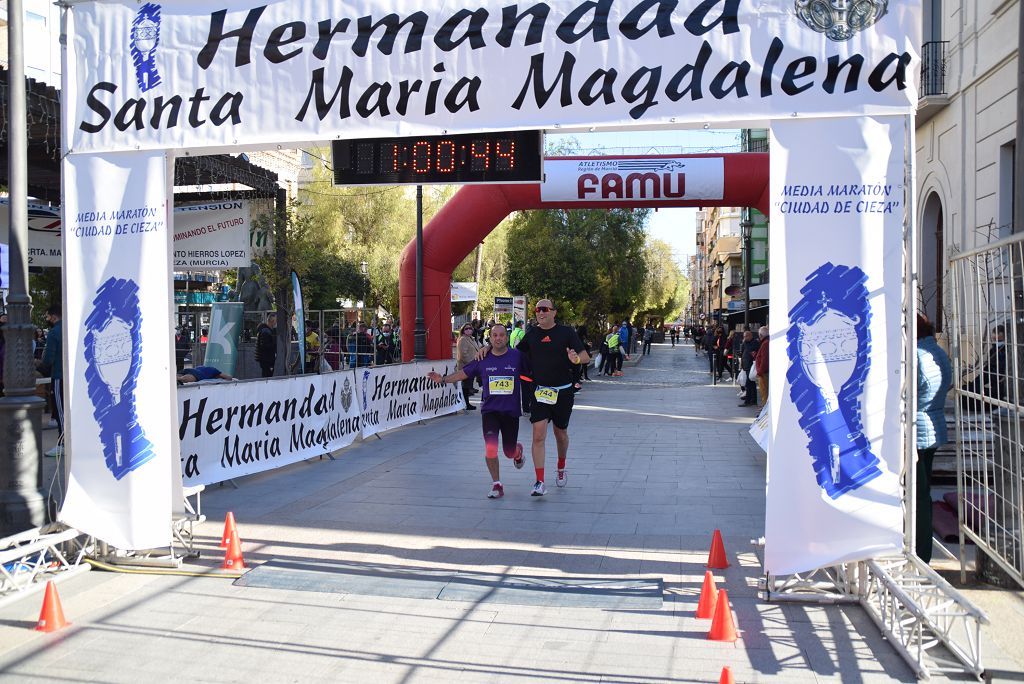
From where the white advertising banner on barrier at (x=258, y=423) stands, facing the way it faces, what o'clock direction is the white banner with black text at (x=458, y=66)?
The white banner with black text is roughly at 1 o'clock from the white advertising banner on barrier.

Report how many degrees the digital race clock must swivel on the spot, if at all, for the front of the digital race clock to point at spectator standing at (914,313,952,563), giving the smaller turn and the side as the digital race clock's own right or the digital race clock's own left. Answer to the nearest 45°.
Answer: approximately 90° to the digital race clock's own left

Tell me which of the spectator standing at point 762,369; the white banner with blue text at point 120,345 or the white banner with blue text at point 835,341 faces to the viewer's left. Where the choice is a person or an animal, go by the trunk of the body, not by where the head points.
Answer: the spectator standing

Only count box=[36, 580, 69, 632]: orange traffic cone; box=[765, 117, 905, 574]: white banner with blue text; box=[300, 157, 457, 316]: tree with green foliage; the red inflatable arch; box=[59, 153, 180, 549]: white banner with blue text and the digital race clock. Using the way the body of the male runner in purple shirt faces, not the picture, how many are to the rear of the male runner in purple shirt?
2

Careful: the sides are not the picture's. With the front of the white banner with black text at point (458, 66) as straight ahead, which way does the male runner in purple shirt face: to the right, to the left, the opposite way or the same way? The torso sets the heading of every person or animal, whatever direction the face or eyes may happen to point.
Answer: the same way

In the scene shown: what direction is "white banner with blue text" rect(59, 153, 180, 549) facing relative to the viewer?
toward the camera

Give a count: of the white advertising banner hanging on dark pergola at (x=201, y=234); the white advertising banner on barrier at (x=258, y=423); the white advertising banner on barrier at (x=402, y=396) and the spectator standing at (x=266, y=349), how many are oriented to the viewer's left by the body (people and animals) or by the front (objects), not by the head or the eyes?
0

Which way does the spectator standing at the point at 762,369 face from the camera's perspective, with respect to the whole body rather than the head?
to the viewer's left

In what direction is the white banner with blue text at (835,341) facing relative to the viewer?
toward the camera

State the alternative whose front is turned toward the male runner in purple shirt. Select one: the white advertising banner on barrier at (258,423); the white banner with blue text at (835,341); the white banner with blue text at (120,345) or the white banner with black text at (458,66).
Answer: the white advertising banner on barrier

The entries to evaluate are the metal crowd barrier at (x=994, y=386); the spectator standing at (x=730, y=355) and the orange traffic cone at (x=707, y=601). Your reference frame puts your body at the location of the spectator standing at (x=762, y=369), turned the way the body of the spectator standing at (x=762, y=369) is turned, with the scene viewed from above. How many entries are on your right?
1

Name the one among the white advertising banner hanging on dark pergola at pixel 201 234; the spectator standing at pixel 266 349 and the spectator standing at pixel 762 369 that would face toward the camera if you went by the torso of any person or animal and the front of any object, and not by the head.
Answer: the white advertising banner hanging on dark pergola

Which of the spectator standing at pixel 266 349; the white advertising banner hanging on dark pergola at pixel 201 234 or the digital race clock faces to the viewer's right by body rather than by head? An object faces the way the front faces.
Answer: the spectator standing

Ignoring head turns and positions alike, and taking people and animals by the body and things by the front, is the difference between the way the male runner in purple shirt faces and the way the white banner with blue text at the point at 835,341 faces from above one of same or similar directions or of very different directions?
same or similar directions

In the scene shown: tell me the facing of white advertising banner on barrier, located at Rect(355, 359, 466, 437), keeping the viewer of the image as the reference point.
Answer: facing the viewer and to the right of the viewer

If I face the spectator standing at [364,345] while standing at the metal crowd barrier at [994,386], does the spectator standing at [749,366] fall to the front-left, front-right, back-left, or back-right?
front-right

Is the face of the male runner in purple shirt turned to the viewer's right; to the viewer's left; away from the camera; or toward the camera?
toward the camera
